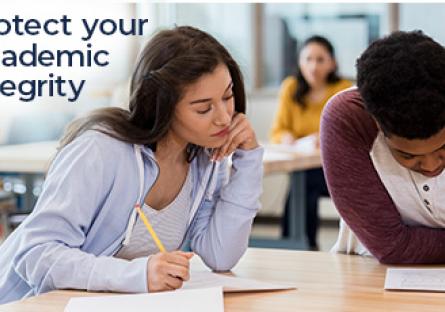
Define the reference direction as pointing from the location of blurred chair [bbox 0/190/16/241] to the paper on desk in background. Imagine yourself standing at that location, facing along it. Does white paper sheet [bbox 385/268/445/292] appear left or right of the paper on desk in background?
right

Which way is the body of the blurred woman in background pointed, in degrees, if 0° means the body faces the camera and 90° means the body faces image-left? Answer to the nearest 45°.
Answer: approximately 0°

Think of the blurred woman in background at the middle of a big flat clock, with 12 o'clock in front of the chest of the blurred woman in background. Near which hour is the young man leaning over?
The young man leaning over is roughly at 12 o'clock from the blurred woman in background.

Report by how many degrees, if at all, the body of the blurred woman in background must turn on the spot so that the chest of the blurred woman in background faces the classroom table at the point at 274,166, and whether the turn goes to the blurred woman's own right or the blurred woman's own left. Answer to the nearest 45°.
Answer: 0° — they already face it

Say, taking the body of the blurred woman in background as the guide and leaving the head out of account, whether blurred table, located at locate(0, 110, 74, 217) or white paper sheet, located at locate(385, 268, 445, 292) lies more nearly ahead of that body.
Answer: the white paper sheet

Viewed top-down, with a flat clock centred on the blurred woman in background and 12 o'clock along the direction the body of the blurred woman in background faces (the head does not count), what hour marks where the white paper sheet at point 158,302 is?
The white paper sheet is roughly at 12 o'clock from the blurred woman in background.

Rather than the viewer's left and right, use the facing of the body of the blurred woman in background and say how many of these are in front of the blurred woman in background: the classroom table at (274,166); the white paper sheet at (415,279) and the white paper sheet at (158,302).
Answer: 3

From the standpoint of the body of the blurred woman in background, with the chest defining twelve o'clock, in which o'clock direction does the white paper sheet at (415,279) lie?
The white paper sheet is roughly at 12 o'clock from the blurred woman in background.
